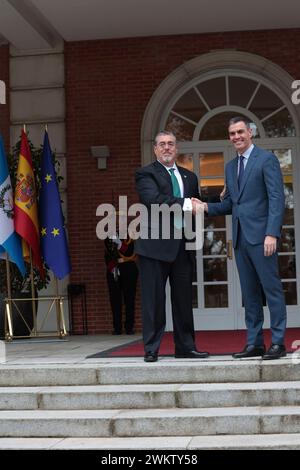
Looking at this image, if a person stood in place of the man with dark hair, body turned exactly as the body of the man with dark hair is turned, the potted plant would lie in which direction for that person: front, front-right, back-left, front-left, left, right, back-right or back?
right

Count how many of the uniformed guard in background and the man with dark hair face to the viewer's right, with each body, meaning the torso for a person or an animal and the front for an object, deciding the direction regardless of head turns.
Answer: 0

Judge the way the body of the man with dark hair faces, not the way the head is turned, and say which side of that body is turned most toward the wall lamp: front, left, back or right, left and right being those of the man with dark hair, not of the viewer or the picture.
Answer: right

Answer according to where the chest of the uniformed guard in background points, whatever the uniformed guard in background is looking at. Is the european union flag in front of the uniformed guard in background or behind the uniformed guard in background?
in front

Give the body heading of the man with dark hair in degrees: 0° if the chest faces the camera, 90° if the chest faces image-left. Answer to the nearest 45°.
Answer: approximately 45°

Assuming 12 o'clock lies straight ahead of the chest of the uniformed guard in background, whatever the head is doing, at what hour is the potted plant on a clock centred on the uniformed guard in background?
The potted plant is roughly at 2 o'clock from the uniformed guard in background.

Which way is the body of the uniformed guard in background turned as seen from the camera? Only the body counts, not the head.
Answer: toward the camera

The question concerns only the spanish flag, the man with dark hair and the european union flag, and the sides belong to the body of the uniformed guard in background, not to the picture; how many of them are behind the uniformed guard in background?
0

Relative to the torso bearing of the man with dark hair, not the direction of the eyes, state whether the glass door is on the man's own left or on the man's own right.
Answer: on the man's own right

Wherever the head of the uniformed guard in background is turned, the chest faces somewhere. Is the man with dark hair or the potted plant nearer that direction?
the man with dark hair

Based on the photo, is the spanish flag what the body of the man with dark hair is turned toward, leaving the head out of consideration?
no

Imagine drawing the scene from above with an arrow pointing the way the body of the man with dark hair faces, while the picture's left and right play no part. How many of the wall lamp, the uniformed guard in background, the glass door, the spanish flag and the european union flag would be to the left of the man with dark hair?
0

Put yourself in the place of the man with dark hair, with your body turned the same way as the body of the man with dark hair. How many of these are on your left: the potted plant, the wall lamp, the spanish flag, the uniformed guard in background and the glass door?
0

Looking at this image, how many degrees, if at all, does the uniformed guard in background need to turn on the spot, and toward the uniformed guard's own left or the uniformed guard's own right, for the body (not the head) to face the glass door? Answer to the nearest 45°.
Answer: approximately 90° to the uniformed guard's own left

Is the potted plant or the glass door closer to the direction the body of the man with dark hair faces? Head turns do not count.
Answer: the potted plant
